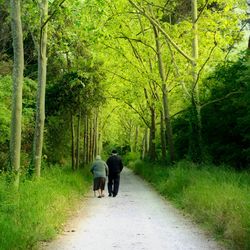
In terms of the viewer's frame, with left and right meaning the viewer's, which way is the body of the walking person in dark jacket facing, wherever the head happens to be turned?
facing away from the viewer
